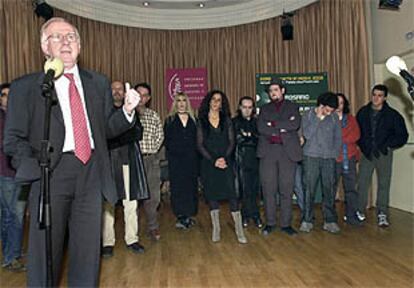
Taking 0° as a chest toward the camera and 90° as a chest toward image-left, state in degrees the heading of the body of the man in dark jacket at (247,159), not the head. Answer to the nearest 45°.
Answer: approximately 0°

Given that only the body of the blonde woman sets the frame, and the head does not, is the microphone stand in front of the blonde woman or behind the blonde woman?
in front

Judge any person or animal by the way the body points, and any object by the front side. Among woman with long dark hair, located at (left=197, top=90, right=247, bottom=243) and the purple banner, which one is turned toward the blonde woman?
the purple banner

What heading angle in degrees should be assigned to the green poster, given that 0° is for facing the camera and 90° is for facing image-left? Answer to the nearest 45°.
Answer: approximately 0°

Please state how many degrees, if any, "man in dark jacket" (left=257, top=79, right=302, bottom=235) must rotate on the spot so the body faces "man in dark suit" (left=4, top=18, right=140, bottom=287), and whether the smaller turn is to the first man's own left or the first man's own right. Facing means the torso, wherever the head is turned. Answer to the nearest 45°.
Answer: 0° — they already face them

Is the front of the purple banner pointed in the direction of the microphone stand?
yes
